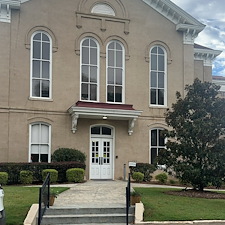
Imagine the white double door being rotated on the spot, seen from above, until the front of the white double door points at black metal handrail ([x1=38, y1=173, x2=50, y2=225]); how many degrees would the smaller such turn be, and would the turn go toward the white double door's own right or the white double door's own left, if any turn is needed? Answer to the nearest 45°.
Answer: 0° — it already faces it

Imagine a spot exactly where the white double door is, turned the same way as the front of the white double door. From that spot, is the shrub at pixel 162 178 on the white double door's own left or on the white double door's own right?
on the white double door's own left

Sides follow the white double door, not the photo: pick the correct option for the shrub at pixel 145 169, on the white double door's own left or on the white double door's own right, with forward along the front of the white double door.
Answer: on the white double door's own left

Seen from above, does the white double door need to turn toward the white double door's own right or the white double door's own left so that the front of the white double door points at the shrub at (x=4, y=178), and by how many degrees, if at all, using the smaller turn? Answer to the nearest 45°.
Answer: approximately 45° to the white double door's own right

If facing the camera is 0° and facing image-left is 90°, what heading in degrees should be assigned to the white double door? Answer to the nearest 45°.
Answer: approximately 0°
